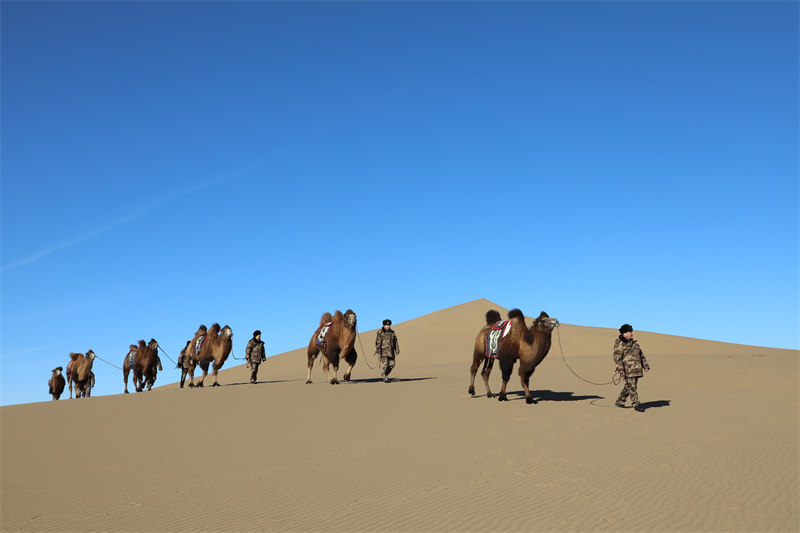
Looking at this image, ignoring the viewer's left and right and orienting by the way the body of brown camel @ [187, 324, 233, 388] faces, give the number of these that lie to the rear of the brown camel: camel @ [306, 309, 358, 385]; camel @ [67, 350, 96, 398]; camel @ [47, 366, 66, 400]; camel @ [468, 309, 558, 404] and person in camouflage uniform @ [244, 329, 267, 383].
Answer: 2

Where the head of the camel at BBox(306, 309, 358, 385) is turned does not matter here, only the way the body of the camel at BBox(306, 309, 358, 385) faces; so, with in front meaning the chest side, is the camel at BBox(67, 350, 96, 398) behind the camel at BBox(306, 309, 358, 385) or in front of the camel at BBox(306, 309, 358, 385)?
behind

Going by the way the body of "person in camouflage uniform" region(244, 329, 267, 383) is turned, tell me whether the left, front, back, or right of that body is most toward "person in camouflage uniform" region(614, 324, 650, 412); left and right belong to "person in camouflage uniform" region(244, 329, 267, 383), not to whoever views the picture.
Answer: front

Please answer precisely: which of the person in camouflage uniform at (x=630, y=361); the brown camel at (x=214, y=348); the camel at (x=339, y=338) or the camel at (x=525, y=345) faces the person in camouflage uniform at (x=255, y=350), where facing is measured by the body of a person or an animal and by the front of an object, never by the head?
the brown camel

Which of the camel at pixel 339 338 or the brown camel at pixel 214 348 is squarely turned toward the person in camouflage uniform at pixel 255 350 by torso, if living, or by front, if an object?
the brown camel

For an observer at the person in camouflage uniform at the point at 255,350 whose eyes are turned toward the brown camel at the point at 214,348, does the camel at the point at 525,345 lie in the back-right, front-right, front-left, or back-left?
back-left

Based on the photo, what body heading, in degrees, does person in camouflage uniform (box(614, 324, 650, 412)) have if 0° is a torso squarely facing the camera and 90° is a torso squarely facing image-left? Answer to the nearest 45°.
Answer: approximately 315°

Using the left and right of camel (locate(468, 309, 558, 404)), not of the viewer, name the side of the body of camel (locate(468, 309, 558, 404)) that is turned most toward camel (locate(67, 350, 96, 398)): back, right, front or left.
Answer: back

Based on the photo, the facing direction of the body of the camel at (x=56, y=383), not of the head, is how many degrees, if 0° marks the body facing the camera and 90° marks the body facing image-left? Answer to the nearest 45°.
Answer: approximately 0°

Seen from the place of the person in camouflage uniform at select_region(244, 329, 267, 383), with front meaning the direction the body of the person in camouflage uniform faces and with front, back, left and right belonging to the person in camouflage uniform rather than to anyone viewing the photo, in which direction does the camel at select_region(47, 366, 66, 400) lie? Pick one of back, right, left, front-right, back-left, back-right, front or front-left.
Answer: back

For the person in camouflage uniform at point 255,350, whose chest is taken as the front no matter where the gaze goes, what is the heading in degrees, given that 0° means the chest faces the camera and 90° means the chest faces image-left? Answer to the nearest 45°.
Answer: approximately 315°

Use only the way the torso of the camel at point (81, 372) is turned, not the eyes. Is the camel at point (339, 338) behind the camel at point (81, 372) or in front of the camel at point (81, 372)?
in front
